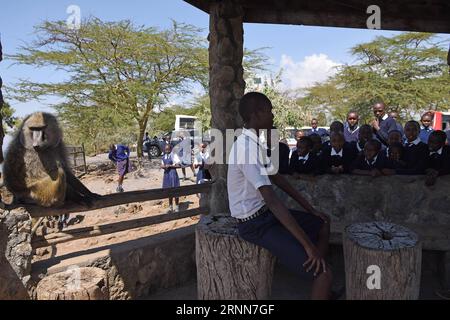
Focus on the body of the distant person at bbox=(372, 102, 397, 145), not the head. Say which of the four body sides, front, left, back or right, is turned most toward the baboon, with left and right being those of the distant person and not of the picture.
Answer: front

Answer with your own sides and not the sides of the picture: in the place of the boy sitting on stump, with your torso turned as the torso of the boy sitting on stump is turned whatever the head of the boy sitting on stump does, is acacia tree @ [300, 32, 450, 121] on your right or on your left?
on your left

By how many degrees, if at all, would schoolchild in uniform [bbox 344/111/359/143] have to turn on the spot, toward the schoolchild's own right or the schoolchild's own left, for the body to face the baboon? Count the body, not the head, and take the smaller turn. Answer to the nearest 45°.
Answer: approximately 45° to the schoolchild's own right

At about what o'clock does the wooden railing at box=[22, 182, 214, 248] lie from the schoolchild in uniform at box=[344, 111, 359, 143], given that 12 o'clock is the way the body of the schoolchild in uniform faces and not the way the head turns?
The wooden railing is roughly at 1 o'clock from the schoolchild in uniform.

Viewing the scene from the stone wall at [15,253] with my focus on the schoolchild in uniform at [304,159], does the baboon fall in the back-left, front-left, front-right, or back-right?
front-left

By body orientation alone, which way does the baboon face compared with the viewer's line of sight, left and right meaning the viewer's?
facing the viewer

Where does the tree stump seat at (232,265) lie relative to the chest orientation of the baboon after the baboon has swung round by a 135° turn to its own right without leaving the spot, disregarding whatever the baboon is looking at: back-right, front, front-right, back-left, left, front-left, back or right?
back

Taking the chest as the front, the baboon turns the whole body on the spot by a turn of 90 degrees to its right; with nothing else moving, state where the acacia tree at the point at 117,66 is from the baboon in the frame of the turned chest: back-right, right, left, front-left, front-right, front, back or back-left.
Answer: right

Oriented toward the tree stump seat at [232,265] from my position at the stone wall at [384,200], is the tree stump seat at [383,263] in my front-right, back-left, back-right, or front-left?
front-left

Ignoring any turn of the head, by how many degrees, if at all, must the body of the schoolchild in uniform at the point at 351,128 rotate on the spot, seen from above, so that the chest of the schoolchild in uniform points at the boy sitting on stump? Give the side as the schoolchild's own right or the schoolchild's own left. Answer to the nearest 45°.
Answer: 0° — they already face them

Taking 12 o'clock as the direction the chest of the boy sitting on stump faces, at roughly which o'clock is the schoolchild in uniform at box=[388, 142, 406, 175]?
The schoolchild in uniform is roughly at 10 o'clock from the boy sitting on stump.

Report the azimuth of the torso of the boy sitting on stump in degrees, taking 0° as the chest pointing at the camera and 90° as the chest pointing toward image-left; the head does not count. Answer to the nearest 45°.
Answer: approximately 270°

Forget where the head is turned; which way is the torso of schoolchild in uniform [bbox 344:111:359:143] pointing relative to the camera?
toward the camera

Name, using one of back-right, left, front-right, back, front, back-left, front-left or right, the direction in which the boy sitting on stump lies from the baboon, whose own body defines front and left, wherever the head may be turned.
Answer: front-left

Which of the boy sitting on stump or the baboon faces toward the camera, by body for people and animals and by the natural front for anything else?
the baboon
